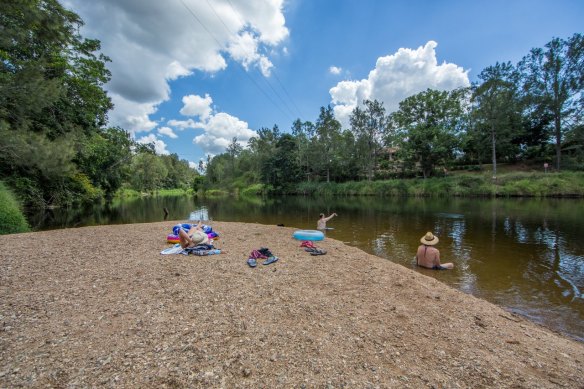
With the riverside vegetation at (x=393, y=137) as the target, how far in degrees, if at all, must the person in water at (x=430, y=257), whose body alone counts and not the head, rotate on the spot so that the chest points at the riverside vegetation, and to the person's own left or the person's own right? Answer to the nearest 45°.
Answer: approximately 45° to the person's own left

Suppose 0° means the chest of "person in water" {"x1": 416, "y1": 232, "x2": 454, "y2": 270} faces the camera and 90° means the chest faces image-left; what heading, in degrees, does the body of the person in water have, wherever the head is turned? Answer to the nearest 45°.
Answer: approximately 225°

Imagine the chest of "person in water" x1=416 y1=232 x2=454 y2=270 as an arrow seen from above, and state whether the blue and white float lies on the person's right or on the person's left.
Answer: on the person's left

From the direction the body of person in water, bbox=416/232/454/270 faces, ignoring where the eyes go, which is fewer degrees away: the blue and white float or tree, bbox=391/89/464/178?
the tree

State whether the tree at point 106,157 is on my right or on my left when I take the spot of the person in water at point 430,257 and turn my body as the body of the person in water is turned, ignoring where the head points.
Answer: on my left

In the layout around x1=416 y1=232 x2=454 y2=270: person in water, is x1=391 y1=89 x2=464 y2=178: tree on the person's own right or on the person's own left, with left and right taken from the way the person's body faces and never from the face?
on the person's own left
